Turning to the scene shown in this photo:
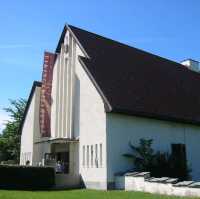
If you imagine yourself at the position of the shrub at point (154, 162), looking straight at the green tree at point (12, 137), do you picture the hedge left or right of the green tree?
left

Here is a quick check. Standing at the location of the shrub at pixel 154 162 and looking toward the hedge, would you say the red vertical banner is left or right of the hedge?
right

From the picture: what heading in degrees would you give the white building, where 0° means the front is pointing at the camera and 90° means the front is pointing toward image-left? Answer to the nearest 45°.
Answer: approximately 45°

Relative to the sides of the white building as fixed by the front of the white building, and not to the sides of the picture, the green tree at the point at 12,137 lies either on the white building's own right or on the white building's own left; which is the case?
on the white building's own right

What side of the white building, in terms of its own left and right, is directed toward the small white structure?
left
